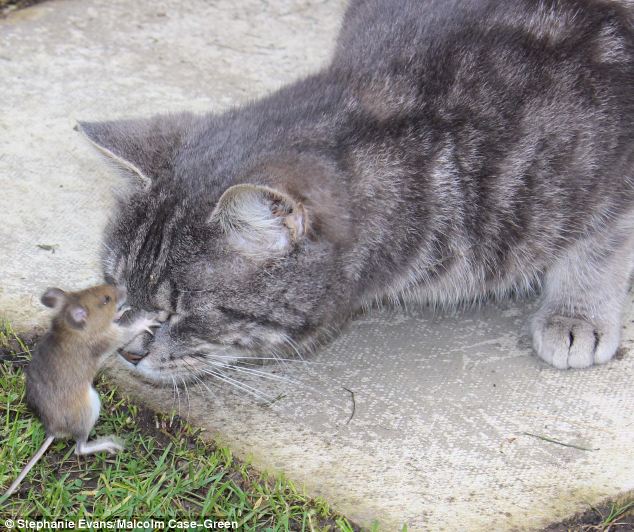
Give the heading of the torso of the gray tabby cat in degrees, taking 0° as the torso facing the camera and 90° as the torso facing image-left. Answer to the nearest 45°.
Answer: approximately 45°

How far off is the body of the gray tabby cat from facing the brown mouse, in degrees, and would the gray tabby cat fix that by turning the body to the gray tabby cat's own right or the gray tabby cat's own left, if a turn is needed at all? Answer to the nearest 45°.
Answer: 0° — it already faces it
